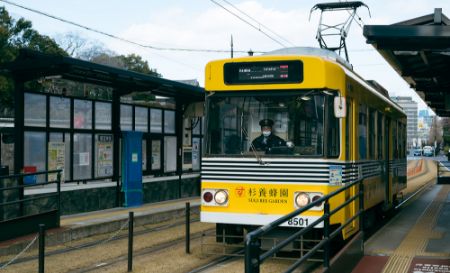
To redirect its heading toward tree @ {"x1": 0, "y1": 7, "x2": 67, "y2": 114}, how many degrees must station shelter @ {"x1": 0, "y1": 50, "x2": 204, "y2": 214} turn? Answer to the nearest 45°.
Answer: approximately 135° to its left

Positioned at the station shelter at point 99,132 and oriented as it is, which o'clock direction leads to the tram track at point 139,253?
The tram track is roughly at 1 o'clock from the station shelter.

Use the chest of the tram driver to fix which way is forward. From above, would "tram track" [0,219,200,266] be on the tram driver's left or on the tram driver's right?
on the tram driver's right

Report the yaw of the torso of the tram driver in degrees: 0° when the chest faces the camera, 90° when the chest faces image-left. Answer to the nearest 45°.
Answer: approximately 0°

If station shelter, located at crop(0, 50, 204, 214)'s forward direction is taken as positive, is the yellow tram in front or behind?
in front

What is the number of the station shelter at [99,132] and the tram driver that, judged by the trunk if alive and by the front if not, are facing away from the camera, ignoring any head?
0

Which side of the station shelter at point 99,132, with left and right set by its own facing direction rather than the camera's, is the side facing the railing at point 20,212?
right

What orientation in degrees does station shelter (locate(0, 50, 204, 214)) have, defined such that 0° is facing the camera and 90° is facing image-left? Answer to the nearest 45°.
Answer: approximately 315°
